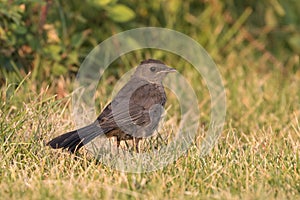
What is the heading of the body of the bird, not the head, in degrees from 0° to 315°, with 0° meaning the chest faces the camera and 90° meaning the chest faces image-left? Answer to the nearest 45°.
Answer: approximately 270°
